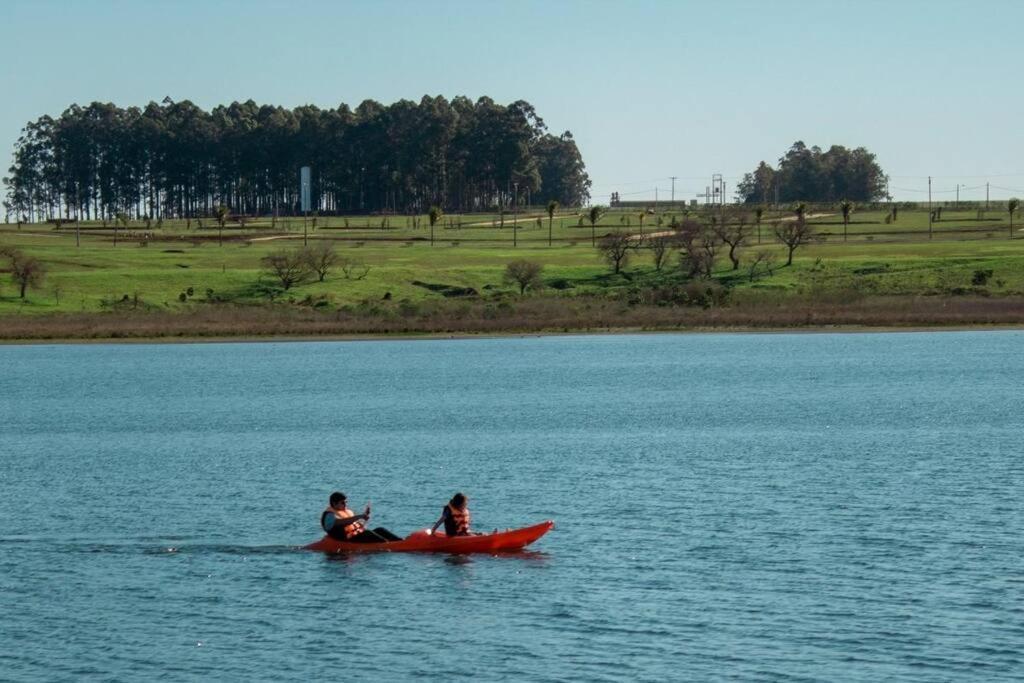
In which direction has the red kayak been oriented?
to the viewer's right
